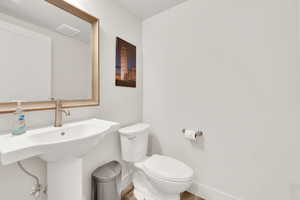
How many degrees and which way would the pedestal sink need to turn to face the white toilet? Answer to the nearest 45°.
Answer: approximately 45° to its left

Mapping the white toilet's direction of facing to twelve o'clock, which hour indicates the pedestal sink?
The pedestal sink is roughly at 3 o'clock from the white toilet.

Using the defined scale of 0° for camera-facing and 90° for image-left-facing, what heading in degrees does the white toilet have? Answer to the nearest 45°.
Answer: approximately 315°

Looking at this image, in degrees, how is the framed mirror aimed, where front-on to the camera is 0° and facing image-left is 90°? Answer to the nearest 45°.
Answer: approximately 315°
